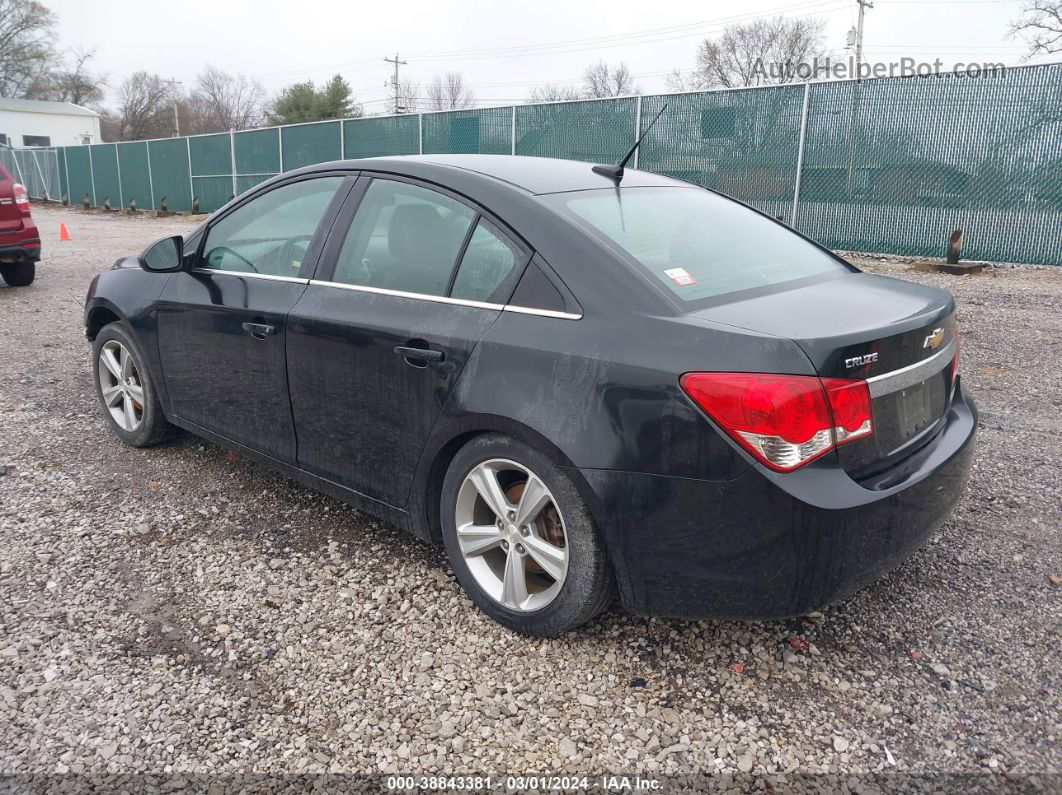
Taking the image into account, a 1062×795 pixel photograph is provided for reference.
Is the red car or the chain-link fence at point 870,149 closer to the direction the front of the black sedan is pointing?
the red car

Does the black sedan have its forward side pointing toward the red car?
yes

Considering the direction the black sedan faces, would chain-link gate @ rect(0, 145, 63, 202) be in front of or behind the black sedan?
in front

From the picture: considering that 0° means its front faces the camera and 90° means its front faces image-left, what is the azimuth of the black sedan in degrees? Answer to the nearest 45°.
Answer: approximately 135°
